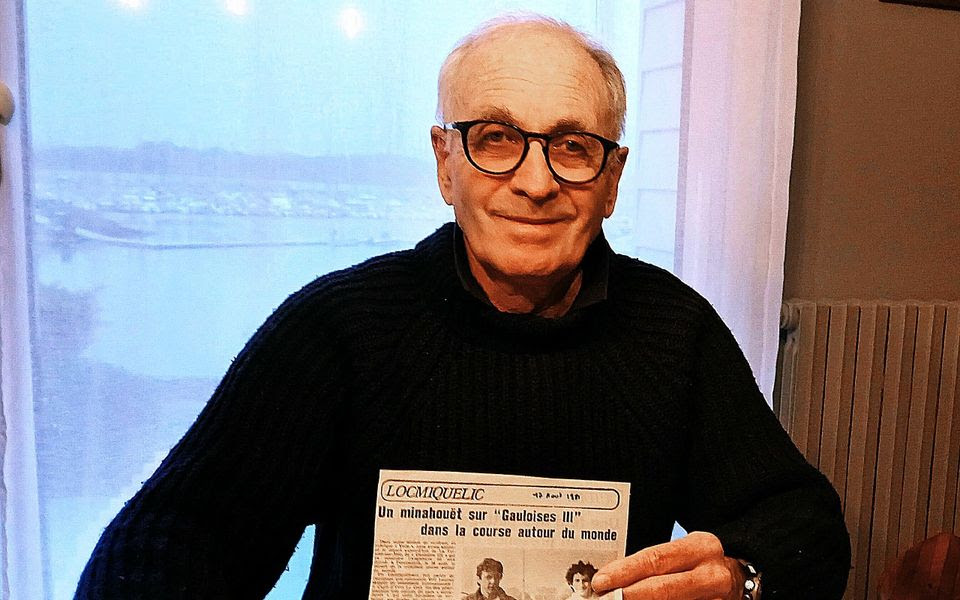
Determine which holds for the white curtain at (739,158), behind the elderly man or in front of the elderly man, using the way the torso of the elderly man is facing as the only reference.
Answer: behind

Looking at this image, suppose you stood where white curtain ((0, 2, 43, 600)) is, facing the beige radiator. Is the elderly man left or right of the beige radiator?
right

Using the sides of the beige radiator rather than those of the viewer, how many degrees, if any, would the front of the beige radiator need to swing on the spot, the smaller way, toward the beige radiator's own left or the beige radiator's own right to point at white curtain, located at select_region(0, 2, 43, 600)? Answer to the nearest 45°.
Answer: approximately 45° to the beige radiator's own right

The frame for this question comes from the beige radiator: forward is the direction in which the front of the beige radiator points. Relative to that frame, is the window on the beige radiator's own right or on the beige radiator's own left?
on the beige radiator's own right

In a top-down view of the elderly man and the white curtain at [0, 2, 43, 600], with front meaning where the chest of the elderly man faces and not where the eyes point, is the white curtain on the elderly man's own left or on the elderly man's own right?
on the elderly man's own right

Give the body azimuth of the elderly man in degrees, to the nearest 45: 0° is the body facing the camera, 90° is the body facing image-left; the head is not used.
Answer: approximately 0°

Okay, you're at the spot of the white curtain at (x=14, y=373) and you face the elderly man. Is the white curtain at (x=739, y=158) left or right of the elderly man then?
left
